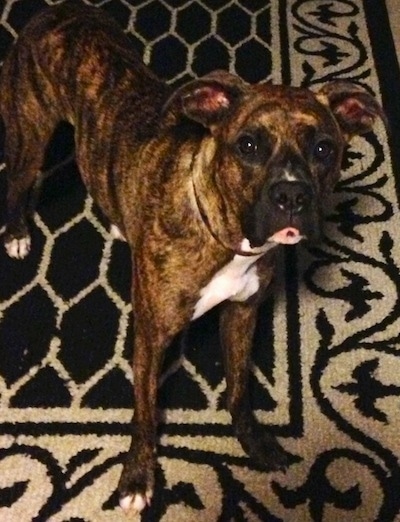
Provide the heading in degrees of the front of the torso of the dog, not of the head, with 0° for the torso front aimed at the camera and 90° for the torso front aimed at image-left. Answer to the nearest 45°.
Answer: approximately 315°
